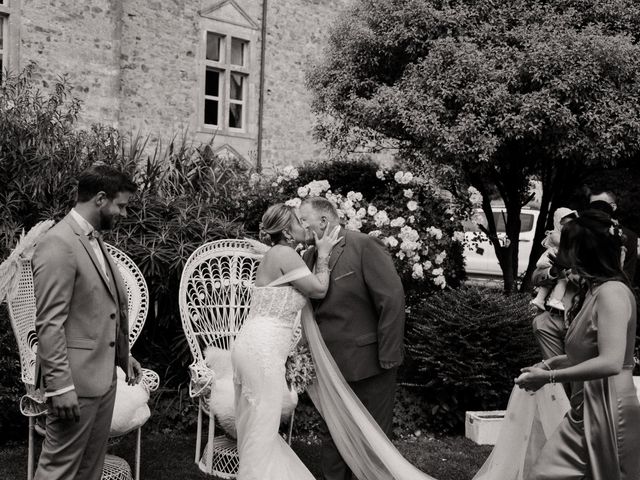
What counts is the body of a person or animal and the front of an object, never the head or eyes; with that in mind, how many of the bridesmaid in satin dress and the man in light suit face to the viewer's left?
1

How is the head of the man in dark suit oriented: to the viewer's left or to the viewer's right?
to the viewer's left

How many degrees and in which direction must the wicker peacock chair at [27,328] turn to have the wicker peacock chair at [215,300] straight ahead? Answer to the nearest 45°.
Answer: approximately 90° to its left

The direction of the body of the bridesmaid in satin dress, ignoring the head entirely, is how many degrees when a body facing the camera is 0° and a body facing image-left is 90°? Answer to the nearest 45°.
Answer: approximately 90°

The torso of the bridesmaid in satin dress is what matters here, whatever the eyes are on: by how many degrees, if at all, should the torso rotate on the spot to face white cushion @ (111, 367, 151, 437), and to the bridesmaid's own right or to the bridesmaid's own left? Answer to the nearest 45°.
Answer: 0° — they already face it

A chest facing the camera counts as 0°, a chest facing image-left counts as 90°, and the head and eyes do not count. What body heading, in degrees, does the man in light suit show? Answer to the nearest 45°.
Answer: approximately 315°

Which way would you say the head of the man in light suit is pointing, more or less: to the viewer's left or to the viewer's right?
to the viewer's right

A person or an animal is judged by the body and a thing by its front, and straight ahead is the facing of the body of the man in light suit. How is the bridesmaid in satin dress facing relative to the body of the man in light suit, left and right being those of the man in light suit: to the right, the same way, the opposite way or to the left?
the opposite way

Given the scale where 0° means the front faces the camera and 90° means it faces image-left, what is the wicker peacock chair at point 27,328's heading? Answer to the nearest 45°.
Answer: approximately 315°

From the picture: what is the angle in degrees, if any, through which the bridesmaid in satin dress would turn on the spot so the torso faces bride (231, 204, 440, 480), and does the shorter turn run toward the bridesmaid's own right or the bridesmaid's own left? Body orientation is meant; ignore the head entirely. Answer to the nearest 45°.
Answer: approximately 45° to the bridesmaid's own right

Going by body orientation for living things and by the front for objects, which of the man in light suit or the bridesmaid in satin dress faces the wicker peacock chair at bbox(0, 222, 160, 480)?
the bridesmaid in satin dress
